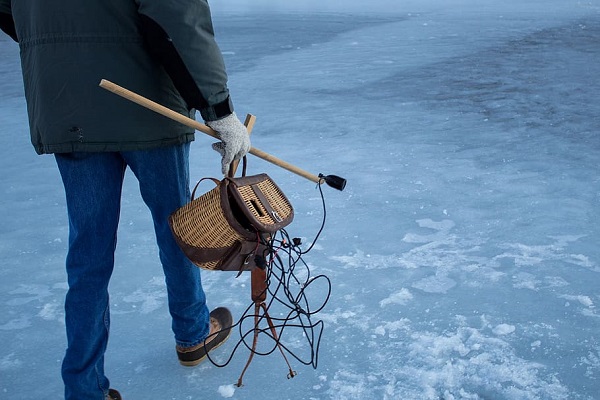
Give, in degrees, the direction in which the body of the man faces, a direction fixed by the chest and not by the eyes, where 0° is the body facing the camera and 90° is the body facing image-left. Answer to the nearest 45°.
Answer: approximately 225°
